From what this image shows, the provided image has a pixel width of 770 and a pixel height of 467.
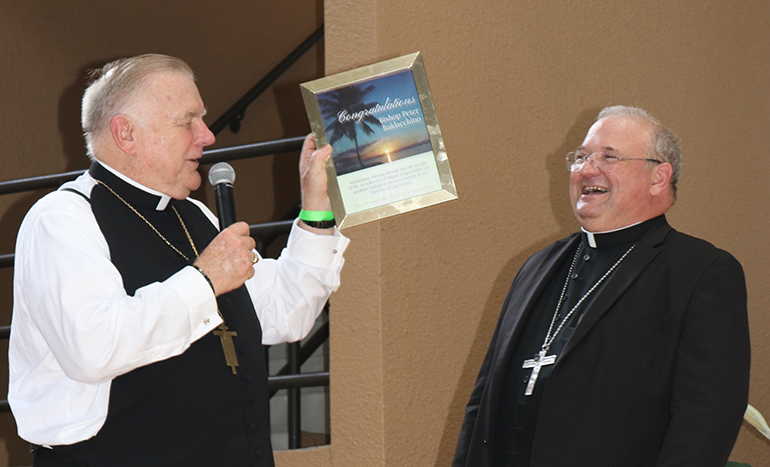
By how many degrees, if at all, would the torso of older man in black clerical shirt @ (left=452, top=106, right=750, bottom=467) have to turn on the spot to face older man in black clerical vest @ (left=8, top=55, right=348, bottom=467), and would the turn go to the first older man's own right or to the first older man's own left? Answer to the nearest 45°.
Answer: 0° — they already face them

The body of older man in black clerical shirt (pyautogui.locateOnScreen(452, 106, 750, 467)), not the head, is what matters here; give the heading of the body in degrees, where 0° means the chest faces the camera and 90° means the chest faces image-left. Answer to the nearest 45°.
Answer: approximately 45°

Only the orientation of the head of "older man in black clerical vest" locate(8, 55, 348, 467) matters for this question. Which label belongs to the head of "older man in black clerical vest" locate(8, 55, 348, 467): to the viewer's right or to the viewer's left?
to the viewer's right

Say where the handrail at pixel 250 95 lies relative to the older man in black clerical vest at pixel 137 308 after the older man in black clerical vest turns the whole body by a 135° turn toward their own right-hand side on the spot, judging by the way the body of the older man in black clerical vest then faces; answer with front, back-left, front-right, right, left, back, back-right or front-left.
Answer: right

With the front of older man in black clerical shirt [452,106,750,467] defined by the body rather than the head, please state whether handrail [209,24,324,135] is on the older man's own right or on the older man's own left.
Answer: on the older man's own right

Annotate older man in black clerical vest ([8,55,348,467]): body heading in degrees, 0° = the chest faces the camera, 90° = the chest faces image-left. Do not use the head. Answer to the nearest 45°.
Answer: approximately 315°
